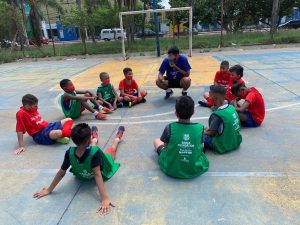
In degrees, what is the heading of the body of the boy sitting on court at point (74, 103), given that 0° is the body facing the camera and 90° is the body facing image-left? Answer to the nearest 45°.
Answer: approximately 270°

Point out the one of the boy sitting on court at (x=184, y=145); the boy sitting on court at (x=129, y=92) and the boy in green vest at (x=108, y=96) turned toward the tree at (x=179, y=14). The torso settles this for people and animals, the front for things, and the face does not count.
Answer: the boy sitting on court at (x=184, y=145)

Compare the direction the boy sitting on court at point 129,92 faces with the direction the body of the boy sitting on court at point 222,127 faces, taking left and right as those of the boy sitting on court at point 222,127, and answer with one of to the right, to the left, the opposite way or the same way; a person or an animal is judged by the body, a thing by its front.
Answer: the opposite way

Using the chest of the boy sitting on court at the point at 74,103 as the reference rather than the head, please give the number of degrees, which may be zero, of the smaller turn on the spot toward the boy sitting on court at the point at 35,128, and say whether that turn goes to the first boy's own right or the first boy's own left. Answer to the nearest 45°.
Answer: approximately 135° to the first boy's own right

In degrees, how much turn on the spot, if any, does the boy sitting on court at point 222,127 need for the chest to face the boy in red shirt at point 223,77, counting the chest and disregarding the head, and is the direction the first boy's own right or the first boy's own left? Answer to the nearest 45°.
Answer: approximately 45° to the first boy's own right

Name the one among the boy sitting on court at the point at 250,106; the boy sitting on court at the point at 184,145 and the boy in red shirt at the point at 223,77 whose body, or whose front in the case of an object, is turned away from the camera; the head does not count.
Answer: the boy sitting on court at the point at 184,145

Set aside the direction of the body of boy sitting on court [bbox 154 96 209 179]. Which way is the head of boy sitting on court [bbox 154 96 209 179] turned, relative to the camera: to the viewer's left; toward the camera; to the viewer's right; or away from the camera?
away from the camera

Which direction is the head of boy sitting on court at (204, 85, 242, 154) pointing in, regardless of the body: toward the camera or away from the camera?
away from the camera

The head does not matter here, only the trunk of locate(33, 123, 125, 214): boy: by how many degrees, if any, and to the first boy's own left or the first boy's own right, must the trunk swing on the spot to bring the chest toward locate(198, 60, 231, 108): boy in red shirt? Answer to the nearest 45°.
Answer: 0° — they already face them

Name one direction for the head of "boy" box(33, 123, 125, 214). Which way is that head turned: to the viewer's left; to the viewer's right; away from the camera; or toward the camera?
away from the camera

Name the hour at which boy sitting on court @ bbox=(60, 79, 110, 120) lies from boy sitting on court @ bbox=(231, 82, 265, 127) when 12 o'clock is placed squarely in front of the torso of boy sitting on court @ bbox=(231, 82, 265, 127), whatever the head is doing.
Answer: boy sitting on court @ bbox=(60, 79, 110, 120) is roughly at 12 o'clock from boy sitting on court @ bbox=(231, 82, 265, 127).

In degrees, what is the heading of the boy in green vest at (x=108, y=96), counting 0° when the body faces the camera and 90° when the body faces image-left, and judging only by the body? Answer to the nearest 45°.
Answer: approximately 315°

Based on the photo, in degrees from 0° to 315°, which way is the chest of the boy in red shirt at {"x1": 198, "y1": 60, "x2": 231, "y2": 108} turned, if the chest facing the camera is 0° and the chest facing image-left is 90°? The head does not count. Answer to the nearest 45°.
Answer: approximately 45°

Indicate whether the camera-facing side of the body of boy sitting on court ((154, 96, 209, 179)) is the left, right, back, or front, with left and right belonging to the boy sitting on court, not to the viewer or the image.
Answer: back

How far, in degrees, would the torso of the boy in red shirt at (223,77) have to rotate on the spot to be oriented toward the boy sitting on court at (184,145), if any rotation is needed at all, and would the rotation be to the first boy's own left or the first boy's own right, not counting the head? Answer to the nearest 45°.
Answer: approximately 45° to the first boy's own left

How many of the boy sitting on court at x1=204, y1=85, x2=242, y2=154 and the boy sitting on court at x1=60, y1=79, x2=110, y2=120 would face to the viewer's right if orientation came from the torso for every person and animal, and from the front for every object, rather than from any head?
1

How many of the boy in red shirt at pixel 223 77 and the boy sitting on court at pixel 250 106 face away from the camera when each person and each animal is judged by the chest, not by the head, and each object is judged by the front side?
0
